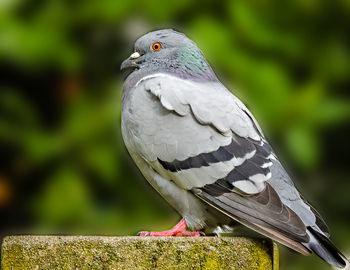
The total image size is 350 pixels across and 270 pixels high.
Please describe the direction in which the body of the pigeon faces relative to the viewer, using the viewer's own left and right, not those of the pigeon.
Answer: facing to the left of the viewer
